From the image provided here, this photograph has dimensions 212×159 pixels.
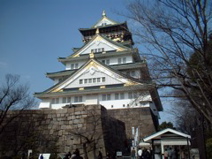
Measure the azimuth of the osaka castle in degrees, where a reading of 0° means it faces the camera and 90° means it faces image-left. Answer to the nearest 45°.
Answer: approximately 0°

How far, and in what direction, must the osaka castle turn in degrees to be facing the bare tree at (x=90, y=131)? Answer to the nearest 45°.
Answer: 0° — it already faces it
